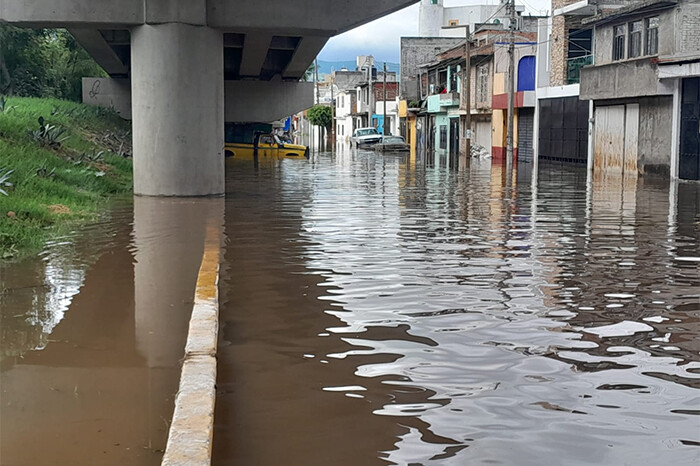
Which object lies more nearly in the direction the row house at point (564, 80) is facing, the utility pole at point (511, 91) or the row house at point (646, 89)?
the utility pole

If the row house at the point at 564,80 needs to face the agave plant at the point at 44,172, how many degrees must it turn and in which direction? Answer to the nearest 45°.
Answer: approximately 45° to its left

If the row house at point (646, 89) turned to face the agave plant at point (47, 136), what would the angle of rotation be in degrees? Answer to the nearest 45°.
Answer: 0° — it already faces it

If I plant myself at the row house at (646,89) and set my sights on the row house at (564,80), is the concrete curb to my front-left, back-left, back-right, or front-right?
back-left

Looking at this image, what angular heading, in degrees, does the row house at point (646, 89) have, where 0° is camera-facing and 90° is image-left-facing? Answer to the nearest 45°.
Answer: approximately 45°

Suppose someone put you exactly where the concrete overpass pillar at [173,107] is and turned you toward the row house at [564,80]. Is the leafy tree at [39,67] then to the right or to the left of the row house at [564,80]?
left

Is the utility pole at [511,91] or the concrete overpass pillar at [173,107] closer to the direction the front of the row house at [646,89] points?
the concrete overpass pillar

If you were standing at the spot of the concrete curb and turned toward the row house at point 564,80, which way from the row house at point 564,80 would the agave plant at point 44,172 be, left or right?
left

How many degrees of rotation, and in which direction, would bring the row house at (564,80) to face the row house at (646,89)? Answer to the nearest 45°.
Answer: approximately 45° to its left

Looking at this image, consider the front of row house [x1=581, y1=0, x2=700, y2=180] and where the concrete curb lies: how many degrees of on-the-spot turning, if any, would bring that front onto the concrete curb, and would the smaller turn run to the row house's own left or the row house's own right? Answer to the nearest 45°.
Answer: approximately 45° to the row house's own left
